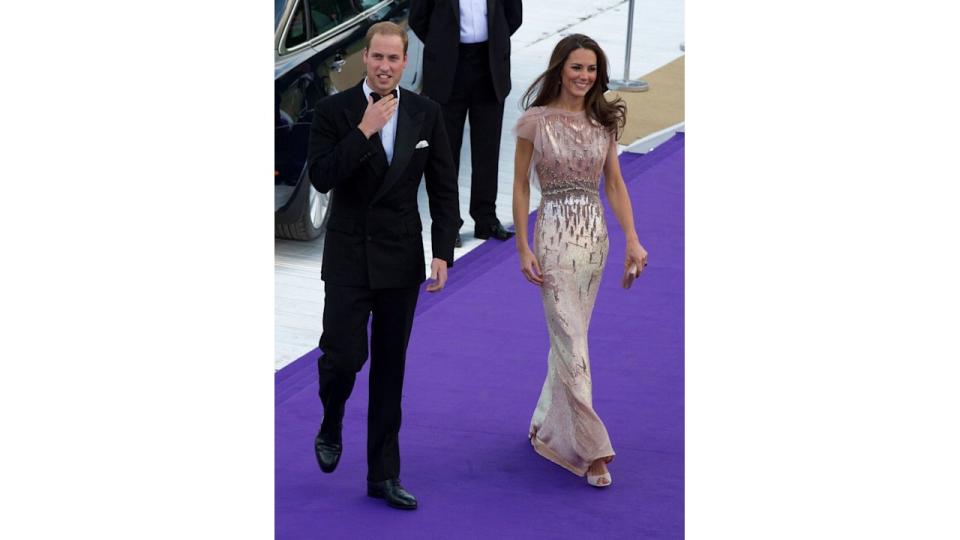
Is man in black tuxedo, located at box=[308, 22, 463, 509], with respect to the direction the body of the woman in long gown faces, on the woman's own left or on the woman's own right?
on the woman's own right

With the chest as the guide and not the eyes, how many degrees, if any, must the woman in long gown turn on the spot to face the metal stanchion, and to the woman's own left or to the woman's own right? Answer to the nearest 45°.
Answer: approximately 180°

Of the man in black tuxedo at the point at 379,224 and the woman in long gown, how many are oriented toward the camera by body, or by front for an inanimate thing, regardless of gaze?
2

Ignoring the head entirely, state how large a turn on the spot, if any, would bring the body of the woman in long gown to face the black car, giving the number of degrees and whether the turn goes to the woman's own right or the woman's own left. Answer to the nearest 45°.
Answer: approximately 135° to the woman's own right

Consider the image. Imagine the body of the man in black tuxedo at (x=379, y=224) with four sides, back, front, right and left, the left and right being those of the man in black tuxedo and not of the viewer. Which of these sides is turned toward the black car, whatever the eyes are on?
back

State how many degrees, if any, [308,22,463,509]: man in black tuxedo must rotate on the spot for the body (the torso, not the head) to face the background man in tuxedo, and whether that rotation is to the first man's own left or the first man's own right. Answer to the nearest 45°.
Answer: approximately 180°

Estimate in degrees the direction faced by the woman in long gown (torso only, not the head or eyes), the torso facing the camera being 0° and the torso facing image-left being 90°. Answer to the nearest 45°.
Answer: approximately 0°

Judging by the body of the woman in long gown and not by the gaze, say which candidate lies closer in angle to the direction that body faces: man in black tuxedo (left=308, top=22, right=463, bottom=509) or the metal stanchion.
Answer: the man in black tuxedo

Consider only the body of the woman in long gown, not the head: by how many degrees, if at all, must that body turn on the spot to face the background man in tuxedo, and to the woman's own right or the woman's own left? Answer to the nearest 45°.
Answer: approximately 180°
